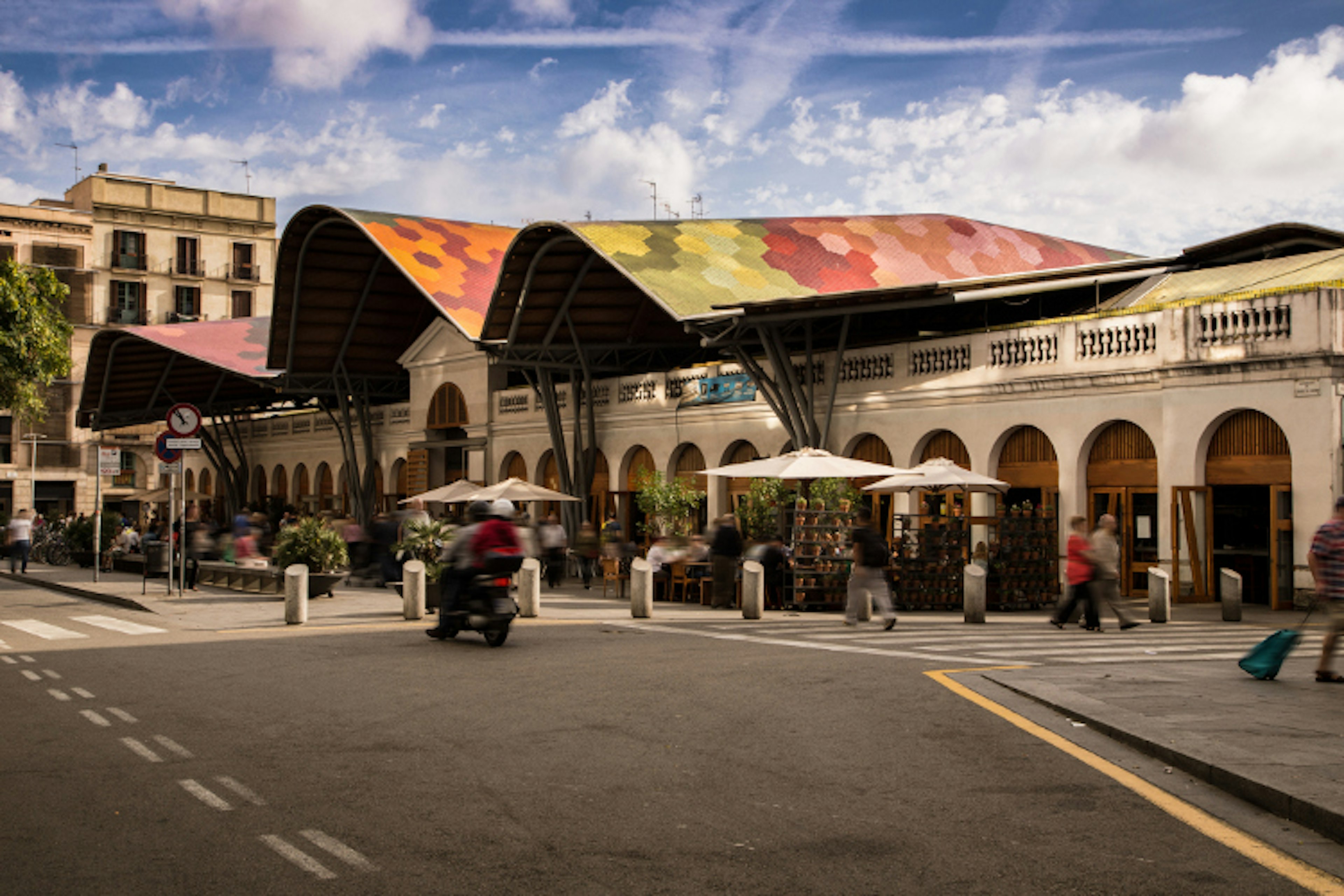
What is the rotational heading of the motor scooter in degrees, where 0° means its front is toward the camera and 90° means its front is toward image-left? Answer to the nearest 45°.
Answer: approximately 135°

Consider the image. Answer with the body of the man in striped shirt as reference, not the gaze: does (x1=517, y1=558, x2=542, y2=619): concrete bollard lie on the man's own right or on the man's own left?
on the man's own left

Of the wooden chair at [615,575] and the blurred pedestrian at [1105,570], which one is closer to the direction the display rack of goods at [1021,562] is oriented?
the blurred pedestrian

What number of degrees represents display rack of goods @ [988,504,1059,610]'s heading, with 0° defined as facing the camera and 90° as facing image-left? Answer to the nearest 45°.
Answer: approximately 0°

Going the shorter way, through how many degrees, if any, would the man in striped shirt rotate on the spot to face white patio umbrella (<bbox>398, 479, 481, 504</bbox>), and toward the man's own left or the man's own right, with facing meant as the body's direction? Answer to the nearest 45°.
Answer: approximately 135° to the man's own left

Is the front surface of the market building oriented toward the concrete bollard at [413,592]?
yes

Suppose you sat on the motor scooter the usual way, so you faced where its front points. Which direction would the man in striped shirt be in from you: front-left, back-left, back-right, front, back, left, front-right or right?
back

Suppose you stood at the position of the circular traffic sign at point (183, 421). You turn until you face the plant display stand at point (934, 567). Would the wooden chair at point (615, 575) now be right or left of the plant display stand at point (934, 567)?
left

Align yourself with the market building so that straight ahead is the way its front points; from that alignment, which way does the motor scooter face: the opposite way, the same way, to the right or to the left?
to the right

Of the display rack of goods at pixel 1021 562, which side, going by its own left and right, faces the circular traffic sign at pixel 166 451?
right

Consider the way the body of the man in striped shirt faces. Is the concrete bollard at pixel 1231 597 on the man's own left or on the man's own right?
on the man's own left

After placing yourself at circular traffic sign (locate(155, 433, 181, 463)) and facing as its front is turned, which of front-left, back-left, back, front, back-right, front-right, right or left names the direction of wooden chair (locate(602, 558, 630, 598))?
left

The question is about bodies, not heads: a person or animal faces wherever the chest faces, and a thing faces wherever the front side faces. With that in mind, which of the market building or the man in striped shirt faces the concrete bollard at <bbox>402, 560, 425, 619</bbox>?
the market building

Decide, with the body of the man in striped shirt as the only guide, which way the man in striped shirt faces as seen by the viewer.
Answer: to the viewer's right
